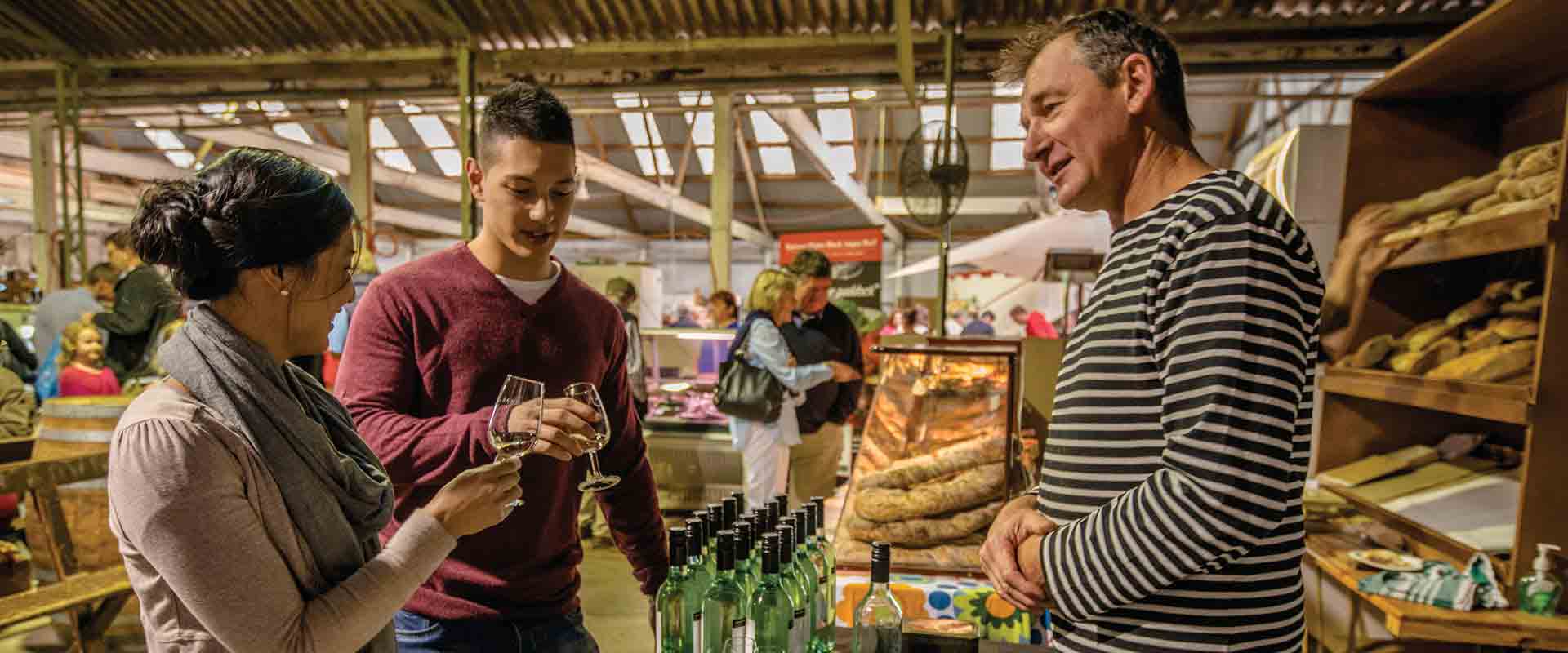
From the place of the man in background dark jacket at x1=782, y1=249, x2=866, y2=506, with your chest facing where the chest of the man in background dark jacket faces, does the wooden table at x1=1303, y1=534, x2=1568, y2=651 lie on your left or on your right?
on your left

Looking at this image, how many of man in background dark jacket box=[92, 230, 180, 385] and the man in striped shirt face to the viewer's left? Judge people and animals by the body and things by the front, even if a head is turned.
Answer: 2

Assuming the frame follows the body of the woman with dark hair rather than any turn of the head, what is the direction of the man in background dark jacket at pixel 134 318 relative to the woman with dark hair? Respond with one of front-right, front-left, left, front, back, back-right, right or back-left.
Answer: left

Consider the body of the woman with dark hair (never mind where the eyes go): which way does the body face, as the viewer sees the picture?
to the viewer's right

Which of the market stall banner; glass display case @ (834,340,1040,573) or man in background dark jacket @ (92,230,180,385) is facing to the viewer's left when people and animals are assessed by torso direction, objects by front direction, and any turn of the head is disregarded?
the man in background dark jacket

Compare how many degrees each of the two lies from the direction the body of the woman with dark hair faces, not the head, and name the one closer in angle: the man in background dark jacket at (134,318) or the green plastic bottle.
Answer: the green plastic bottle

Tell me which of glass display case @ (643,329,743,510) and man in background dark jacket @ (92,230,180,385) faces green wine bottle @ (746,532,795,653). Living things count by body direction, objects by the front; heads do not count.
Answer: the glass display case

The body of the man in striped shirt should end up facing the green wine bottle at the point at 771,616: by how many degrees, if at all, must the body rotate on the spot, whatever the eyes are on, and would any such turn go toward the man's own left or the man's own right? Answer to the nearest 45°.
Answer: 0° — they already face it

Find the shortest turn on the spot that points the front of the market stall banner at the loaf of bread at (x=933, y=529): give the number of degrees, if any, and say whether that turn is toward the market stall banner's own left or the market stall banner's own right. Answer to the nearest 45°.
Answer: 0° — it already faces it

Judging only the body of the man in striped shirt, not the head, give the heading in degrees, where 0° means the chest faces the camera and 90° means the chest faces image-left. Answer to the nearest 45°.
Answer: approximately 90°

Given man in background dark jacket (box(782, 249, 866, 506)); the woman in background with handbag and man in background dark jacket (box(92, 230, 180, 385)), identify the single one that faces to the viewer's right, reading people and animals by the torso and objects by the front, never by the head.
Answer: the woman in background with handbag

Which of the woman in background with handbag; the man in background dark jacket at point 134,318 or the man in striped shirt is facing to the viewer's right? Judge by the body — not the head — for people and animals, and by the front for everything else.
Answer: the woman in background with handbag
